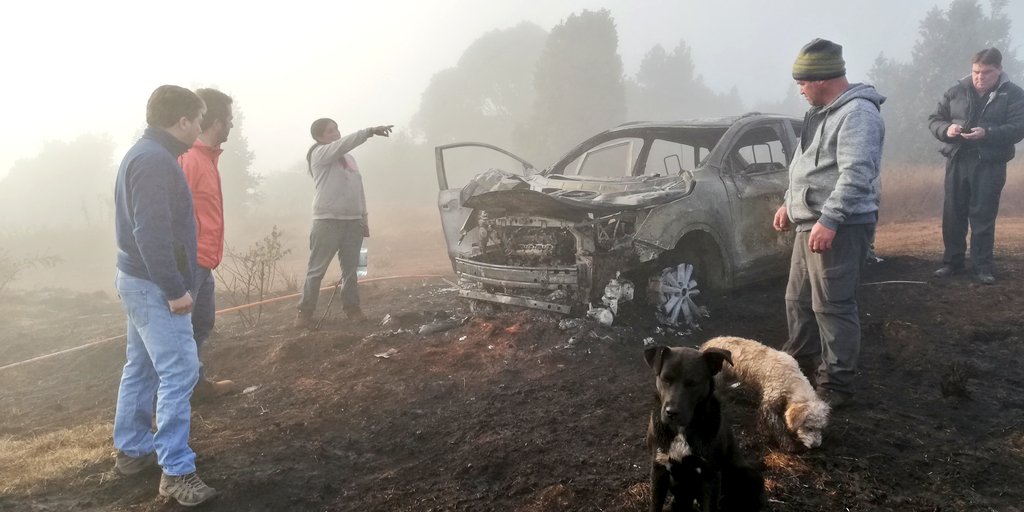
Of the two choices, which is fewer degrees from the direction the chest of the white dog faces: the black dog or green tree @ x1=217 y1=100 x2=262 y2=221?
the black dog

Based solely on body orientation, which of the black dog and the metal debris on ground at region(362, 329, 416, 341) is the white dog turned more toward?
the black dog

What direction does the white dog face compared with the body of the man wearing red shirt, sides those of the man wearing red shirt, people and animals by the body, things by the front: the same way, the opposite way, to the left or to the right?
to the right

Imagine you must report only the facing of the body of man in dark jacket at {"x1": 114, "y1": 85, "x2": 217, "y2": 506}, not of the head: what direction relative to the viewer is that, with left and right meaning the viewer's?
facing to the right of the viewer

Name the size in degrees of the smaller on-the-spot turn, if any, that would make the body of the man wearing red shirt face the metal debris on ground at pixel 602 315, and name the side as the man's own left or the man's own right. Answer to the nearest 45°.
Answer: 0° — they already face it

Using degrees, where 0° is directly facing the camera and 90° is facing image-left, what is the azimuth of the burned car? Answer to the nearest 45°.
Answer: approximately 45°

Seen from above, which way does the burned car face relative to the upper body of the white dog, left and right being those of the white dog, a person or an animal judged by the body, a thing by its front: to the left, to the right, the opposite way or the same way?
to the right

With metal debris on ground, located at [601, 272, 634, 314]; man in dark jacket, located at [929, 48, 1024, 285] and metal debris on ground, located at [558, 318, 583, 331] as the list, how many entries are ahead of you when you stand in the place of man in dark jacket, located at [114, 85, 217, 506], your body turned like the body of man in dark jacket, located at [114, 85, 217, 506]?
3

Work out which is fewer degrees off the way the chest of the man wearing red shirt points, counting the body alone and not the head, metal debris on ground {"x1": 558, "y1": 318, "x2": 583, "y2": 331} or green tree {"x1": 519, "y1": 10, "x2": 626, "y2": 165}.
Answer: the metal debris on ground

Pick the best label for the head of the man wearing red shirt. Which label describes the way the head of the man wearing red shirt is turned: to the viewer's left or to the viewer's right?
to the viewer's right

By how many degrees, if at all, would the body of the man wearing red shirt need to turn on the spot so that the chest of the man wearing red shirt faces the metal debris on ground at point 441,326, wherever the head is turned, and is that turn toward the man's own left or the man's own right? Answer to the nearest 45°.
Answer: approximately 45° to the man's own left

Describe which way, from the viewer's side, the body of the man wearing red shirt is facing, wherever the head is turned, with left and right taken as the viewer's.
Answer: facing to the right of the viewer

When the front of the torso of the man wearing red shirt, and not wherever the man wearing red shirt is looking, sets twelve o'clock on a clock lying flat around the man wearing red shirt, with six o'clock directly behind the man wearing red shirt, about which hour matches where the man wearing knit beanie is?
The man wearing knit beanie is roughly at 1 o'clock from the man wearing red shirt.

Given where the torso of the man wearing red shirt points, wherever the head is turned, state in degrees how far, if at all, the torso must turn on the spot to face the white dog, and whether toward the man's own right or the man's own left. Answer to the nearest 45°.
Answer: approximately 45° to the man's own right

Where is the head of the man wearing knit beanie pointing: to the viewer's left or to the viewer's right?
to the viewer's left
